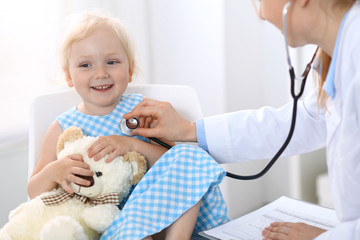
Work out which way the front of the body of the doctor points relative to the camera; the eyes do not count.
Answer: to the viewer's left

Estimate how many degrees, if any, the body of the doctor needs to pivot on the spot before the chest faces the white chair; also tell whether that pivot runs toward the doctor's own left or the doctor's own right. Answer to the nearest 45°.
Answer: approximately 45° to the doctor's own right

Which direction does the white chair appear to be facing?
toward the camera

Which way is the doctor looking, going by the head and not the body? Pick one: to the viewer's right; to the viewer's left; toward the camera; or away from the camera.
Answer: to the viewer's left

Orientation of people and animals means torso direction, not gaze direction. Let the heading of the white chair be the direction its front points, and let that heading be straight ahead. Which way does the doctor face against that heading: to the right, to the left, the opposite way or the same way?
to the right

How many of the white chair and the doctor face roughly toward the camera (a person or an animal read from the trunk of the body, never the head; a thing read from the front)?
1

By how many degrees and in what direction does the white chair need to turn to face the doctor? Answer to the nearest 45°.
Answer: approximately 45° to its left
